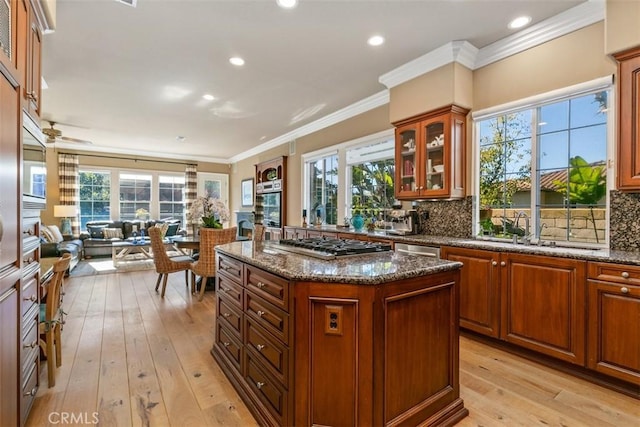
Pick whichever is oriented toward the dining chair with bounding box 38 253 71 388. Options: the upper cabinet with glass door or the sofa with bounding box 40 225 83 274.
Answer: the upper cabinet with glass door

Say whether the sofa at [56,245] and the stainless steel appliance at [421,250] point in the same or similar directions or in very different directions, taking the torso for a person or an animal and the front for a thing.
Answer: very different directions

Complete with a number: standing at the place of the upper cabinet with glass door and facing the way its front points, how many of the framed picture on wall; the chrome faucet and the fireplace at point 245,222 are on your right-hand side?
2

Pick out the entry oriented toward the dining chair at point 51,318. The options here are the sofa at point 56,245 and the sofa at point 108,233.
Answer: the sofa at point 108,233

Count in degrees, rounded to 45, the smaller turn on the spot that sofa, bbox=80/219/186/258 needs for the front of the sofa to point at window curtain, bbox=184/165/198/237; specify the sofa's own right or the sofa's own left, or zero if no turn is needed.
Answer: approximately 90° to the sofa's own left

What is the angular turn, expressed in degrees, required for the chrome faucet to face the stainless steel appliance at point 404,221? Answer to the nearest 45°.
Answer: approximately 45° to its right

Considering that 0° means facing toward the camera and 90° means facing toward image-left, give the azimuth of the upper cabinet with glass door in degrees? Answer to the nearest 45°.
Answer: approximately 45°

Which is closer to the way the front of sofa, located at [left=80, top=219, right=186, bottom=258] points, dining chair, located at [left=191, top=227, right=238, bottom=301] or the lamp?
the dining chair

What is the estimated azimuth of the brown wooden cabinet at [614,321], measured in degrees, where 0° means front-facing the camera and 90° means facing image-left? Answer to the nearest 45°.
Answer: approximately 45°

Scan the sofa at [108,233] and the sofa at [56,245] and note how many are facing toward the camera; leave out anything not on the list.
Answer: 1
